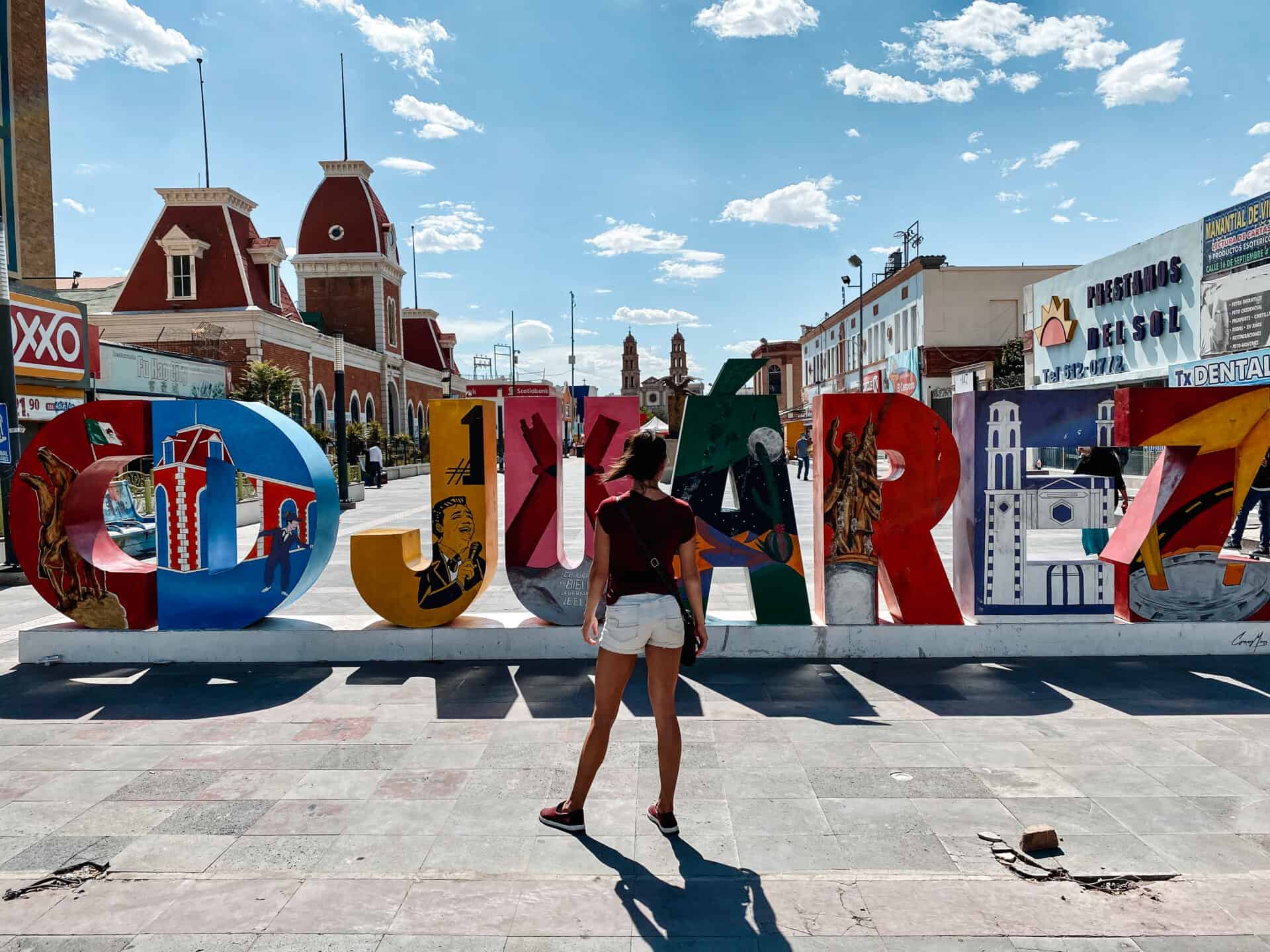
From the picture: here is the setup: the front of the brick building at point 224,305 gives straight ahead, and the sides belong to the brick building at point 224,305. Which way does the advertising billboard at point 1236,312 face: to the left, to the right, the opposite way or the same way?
the opposite way

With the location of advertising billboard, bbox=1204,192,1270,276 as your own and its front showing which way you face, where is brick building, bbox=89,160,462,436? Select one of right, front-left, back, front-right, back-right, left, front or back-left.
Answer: front-right

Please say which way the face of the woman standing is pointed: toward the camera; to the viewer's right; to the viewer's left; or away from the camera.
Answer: away from the camera

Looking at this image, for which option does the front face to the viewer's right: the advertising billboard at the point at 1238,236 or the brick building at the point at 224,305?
the brick building

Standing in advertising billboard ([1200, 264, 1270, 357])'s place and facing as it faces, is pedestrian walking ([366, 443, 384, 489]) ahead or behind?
ahead

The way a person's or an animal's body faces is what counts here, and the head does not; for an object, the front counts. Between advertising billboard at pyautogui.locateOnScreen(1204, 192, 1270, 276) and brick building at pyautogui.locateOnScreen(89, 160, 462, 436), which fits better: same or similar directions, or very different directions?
very different directions

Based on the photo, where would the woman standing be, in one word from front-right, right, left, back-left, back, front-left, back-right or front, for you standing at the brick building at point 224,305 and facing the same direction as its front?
right

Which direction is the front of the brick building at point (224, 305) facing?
to the viewer's right

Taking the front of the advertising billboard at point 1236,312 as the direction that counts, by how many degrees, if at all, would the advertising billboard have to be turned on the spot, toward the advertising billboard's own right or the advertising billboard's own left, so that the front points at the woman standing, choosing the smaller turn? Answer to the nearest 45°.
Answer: approximately 45° to the advertising billboard's own left

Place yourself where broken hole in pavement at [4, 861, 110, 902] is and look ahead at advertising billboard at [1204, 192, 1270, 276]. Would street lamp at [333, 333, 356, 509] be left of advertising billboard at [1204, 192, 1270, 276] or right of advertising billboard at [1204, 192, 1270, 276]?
left

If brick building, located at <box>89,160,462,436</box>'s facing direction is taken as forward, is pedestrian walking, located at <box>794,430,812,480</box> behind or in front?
in front

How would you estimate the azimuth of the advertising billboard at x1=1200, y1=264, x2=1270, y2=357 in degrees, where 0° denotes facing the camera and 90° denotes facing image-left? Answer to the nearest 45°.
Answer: approximately 45°

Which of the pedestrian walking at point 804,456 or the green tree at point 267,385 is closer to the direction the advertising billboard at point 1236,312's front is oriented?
the green tree
